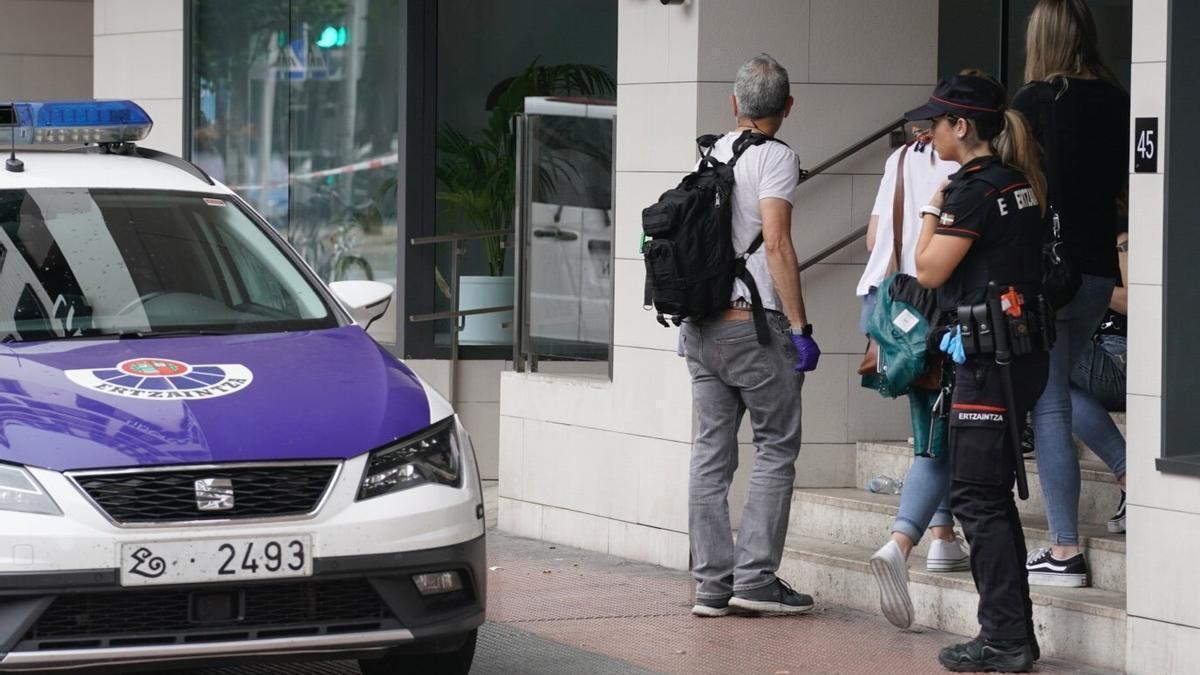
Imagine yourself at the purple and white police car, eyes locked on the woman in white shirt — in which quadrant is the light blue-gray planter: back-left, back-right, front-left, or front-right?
front-left

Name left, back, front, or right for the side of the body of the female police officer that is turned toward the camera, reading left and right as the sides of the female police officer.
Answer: left

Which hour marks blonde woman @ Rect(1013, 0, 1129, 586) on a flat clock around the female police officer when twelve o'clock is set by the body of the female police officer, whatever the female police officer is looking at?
The blonde woman is roughly at 4 o'clock from the female police officer.

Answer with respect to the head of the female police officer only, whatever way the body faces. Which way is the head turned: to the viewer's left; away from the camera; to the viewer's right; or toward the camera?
to the viewer's left

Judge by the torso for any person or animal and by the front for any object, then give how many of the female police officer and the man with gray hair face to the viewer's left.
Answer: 1

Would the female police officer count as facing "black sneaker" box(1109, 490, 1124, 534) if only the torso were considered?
no

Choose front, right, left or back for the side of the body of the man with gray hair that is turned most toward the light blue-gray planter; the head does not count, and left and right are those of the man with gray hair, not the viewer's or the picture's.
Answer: left

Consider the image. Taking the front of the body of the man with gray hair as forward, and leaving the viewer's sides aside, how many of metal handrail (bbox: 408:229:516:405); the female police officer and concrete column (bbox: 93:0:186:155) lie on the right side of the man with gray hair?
1

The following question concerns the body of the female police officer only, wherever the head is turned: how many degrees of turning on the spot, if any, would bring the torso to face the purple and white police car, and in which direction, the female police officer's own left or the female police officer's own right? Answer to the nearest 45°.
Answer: approximately 45° to the female police officer's own left

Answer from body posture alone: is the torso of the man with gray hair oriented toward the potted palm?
no

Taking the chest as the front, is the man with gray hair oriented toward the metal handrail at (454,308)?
no

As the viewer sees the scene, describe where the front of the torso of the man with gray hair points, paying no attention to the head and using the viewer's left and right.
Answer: facing away from the viewer and to the right of the viewer

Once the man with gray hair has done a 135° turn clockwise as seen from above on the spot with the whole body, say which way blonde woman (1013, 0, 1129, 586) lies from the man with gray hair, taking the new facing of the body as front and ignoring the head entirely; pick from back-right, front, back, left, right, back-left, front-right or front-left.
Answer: left

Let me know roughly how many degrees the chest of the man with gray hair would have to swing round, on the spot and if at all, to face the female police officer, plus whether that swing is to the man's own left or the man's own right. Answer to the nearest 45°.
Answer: approximately 90° to the man's own right

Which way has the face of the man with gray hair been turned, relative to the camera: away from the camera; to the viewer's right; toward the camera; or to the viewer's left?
away from the camera
